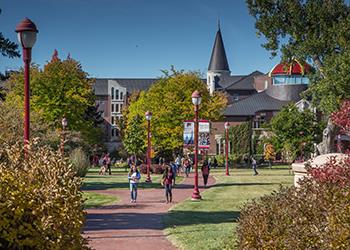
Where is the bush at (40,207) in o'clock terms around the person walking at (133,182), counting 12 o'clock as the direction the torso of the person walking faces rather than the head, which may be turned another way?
The bush is roughly at 12 o'clock from the person walking.

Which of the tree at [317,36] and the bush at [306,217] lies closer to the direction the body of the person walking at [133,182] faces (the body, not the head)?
the bush

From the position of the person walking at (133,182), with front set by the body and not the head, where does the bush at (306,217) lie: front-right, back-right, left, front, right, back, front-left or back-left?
front

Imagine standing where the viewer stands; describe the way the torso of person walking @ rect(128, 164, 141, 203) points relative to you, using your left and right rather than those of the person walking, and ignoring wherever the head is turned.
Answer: facing the viewer

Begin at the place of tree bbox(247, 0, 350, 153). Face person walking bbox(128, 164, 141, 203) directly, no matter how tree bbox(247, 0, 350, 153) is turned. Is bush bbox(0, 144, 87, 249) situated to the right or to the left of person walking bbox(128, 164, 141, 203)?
left

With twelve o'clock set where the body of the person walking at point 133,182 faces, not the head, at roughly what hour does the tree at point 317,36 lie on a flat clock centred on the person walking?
The tree is roughly at 8 o'clock from the person walking.

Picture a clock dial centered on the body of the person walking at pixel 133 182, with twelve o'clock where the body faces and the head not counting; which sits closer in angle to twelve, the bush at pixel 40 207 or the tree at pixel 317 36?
the bush

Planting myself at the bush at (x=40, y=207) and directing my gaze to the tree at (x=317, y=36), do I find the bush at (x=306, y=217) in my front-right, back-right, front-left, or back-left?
front-right
